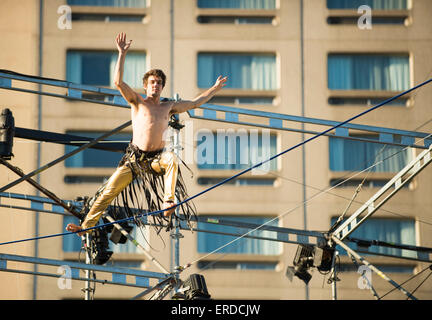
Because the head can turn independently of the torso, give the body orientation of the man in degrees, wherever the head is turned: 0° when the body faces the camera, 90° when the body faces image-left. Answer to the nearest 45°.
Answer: approximately 0°
